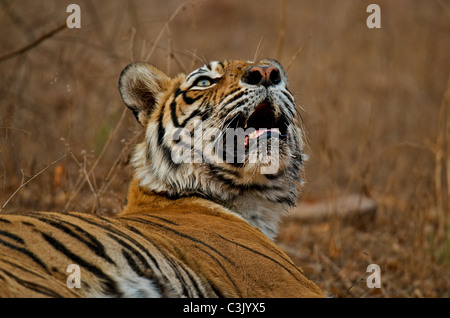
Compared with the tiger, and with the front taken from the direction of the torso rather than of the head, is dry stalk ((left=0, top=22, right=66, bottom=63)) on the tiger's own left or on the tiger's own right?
on the tiger's own left

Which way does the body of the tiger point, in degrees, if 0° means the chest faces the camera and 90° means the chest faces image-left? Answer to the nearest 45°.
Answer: approximately 270°
